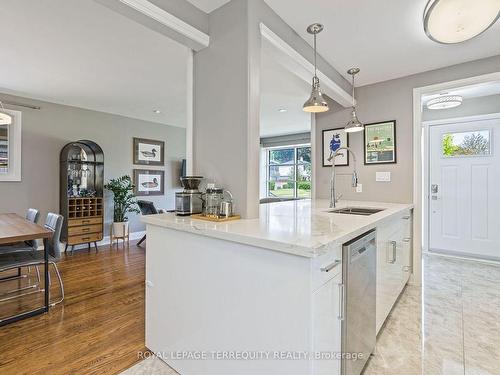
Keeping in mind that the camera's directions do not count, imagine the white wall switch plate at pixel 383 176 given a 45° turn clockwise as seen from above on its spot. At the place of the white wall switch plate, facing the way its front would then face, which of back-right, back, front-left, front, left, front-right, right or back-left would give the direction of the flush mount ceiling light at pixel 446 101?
back

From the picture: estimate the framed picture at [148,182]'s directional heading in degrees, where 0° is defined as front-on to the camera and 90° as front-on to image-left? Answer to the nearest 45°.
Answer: approximately 0°

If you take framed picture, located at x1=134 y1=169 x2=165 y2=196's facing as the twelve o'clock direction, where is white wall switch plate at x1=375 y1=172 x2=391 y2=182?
The white wall switch plate is roughly at 11 o'clock from the framed picture.

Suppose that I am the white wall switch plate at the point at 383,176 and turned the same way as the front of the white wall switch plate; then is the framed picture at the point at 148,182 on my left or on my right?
on my right

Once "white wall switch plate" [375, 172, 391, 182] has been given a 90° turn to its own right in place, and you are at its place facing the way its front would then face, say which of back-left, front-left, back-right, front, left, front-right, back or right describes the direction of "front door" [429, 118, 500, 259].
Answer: back-right

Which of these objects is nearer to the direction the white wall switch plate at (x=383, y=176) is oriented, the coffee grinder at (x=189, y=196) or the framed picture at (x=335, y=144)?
the coffee grinder

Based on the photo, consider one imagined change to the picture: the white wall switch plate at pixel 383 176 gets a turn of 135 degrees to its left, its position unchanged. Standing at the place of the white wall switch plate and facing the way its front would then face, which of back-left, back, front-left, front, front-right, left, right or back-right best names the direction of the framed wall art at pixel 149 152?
back-left

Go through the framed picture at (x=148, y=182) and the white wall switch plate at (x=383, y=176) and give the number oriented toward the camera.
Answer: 2

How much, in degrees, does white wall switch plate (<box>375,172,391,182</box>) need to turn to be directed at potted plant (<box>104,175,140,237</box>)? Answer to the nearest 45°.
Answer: approximately 90° to its right
